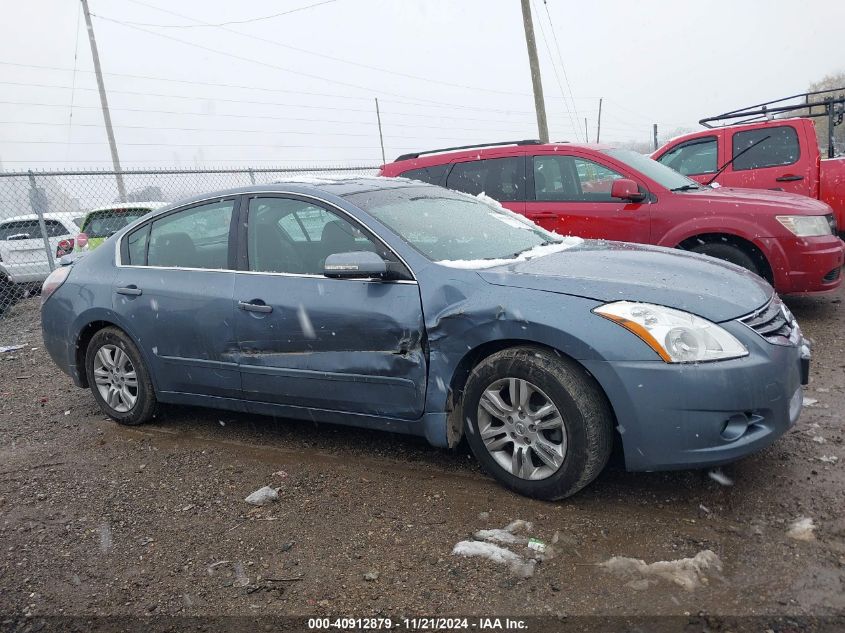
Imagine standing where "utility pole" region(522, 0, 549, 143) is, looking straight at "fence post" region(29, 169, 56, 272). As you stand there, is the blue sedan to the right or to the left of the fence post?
left

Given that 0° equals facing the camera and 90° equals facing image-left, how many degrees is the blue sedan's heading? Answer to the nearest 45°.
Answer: approximately 315°

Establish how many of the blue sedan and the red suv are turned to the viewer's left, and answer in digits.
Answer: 0

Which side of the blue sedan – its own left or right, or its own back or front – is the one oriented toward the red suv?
left

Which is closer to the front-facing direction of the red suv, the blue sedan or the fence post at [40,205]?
the blue sedan

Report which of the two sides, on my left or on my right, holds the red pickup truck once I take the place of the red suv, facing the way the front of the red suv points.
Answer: on my left

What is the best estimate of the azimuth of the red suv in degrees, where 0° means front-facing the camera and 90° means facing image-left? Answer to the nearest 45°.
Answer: approximately 315°

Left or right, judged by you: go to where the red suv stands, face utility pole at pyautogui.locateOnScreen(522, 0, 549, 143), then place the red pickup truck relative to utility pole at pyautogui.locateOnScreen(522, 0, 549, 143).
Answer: right

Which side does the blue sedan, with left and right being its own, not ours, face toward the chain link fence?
back

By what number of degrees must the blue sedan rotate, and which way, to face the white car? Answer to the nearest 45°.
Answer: approximately 180°

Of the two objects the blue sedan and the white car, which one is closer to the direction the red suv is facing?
the blue sedan

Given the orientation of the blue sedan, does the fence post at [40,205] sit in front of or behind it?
behind
